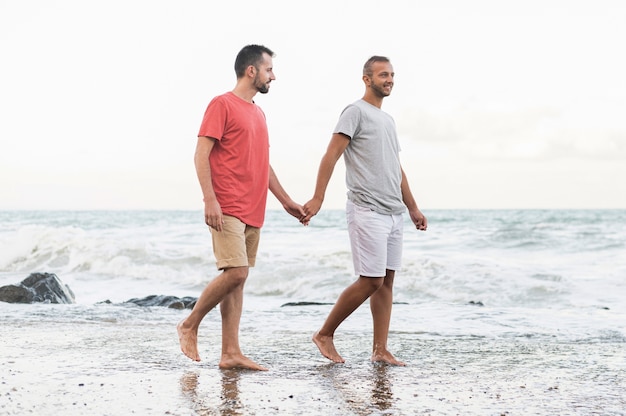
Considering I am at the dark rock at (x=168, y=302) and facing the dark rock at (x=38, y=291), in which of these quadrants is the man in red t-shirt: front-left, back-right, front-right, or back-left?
back-left

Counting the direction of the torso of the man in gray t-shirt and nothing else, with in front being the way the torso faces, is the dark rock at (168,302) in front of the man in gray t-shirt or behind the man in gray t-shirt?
behind

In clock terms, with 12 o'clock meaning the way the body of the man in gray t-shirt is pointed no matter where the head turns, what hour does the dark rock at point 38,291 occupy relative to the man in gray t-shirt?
The dark rock is roughly at 6 o'clock from the man in gray t-shirt.

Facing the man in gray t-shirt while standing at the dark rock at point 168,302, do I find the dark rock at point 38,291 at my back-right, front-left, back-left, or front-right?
back-right

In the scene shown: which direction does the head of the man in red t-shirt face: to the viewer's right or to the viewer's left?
to the viewer's right

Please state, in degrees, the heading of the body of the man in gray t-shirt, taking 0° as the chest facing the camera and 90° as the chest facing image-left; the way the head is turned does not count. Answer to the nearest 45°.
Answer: approximately 315°
